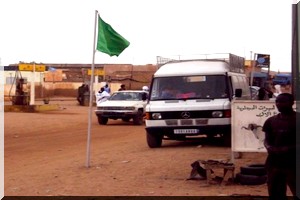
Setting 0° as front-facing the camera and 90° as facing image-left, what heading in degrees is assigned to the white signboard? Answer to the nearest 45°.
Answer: approximately 0°

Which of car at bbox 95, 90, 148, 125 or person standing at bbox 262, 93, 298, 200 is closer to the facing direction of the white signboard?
the person standing

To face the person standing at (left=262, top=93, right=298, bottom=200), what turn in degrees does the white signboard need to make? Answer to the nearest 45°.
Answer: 0° — it already faces them

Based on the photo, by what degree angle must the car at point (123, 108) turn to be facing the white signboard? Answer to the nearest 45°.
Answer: approximately 45° to its left

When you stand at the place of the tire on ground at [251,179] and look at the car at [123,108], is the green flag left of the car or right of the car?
left

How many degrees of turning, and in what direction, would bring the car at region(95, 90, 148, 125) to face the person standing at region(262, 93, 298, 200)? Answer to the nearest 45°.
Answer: approximately 45° to its left

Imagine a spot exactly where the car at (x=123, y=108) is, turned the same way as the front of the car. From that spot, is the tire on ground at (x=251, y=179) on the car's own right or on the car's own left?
on the car's own left
